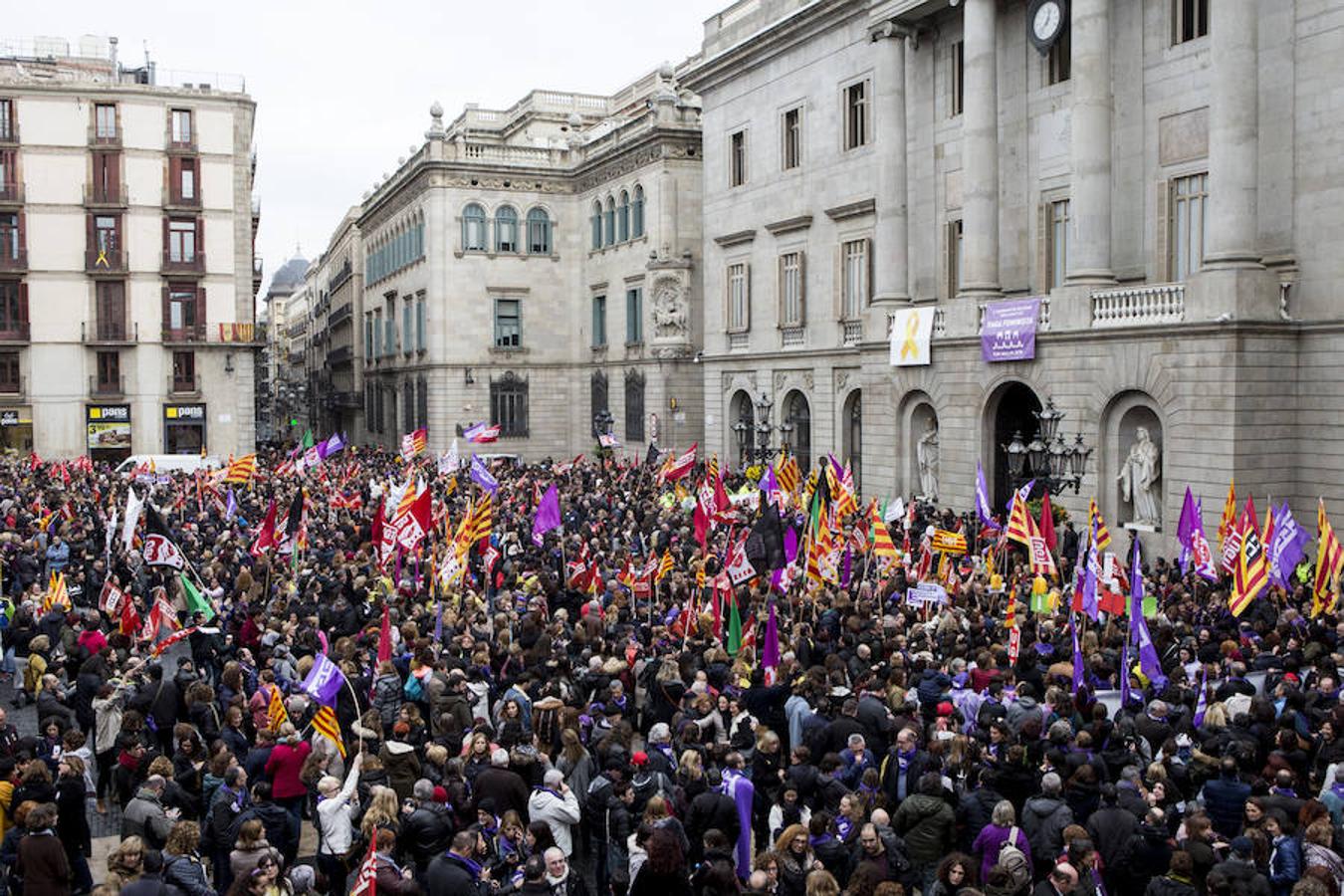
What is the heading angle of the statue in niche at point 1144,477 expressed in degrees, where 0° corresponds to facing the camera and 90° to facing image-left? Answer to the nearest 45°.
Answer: approximately 45°

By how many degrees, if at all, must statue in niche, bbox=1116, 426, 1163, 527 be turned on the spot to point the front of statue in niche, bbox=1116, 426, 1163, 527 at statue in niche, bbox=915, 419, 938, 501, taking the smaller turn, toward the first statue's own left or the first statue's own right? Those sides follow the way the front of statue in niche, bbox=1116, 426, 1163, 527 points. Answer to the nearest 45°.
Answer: approximately 90° to the first statue's own right

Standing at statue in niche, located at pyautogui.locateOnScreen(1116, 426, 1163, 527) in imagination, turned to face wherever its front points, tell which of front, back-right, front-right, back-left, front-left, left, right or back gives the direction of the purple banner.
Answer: right

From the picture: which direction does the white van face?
to the viewer's left

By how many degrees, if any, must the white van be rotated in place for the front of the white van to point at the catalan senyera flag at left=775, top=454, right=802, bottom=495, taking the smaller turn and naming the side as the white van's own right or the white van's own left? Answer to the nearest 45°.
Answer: approximately 135° to the white van's own left

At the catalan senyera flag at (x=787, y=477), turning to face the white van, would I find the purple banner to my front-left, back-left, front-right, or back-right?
back-right
